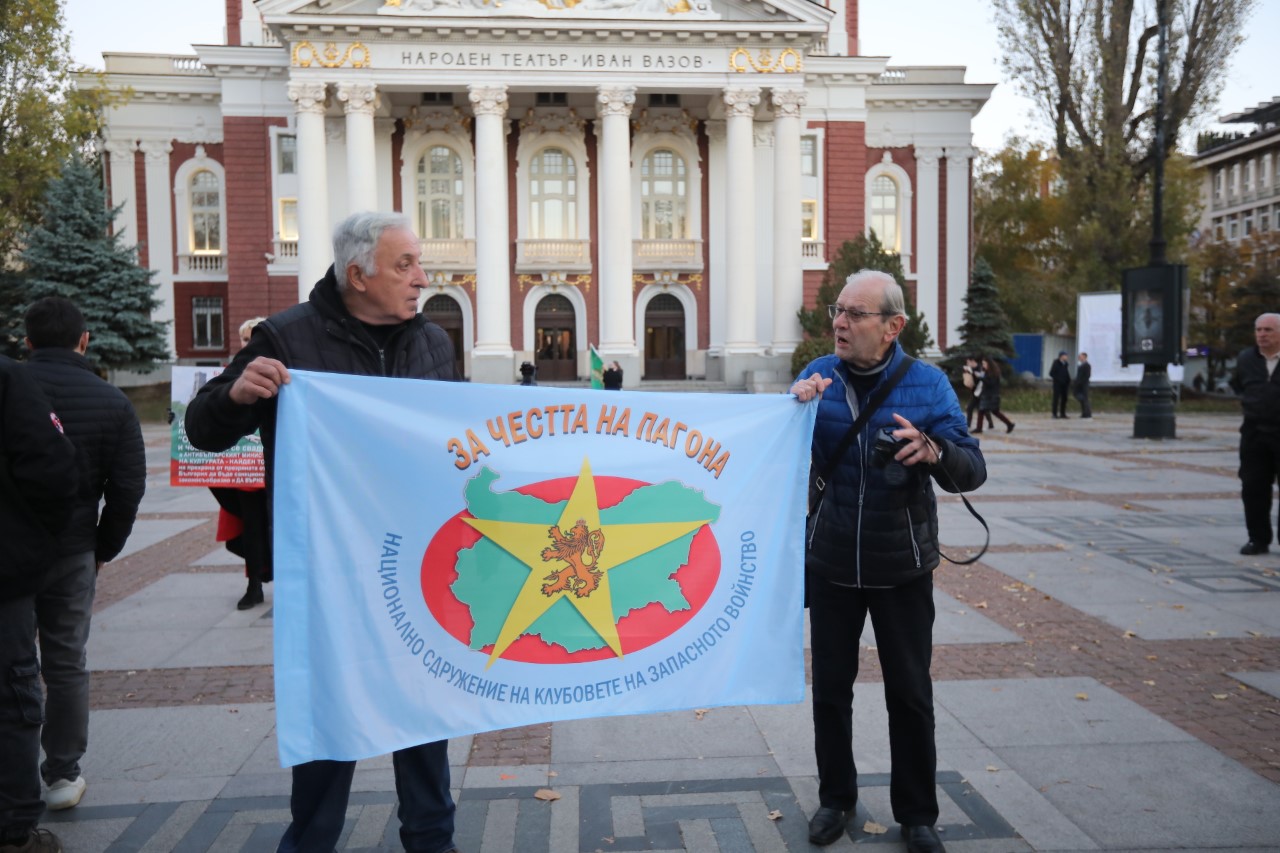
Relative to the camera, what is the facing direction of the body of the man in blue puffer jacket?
toward the camera

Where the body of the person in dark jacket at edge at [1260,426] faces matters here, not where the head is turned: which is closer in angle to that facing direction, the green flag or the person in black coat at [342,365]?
the person in black coat

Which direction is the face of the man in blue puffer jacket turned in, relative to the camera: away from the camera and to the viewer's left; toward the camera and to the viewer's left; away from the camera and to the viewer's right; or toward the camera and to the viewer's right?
toward the camera and to the viewer's left

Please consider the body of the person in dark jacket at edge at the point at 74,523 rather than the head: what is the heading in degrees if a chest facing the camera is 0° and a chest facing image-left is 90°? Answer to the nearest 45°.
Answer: approximately 180°

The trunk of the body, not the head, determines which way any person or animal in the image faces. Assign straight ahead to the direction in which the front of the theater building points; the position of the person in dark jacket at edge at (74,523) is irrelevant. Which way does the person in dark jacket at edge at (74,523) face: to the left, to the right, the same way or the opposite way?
the opposite way

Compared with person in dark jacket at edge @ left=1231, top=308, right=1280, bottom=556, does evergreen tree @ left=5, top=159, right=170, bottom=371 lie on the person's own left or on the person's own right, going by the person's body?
on the person's own right

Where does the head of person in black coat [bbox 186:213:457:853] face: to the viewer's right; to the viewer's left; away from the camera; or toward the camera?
to the viewer's right

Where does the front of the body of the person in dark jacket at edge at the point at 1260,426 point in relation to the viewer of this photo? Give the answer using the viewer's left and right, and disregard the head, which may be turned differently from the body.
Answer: facing the viewer and to the left of the viewer

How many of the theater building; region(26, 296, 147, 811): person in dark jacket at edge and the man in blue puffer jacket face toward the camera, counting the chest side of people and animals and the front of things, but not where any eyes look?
2

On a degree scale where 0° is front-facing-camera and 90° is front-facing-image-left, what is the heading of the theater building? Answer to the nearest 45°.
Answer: approximately 0°

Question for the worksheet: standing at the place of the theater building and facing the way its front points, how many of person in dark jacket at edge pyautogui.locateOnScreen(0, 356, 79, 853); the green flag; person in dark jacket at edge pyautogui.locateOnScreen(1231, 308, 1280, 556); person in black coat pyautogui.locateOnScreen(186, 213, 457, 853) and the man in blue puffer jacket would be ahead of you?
5

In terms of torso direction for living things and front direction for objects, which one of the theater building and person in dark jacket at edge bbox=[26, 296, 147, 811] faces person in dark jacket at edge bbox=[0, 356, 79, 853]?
the theater building

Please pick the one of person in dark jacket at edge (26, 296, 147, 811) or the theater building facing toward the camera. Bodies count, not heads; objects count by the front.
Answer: the theater building

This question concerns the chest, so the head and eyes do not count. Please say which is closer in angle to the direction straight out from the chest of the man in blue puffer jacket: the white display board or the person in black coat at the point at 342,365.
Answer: the person in black coat
